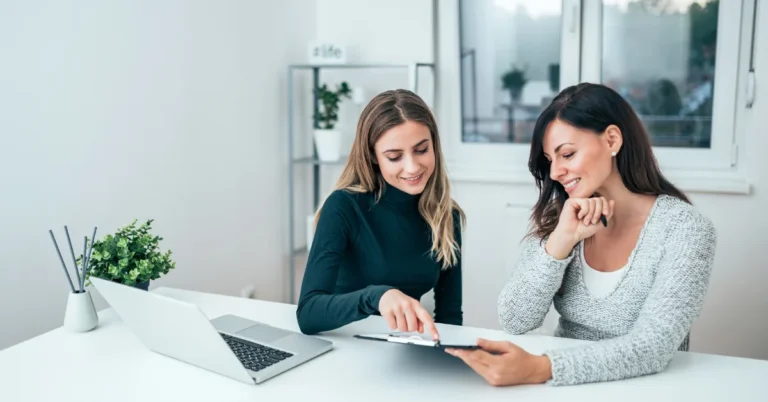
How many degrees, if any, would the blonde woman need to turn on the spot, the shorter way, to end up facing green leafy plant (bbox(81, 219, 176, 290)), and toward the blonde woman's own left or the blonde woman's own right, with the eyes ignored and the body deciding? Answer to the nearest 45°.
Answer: approximately 135° to the blonde woman's own right

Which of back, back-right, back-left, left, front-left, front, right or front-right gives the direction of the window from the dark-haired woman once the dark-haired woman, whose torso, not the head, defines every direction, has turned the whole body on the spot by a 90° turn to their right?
front-right

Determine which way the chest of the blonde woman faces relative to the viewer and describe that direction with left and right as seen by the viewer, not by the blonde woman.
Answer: facing the viewer and to the right of the viewer

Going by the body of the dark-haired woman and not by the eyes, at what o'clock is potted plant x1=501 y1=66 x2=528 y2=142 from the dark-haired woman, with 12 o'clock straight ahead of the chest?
The potted plant is roughly at 4 o'clock from the dark-haired woman.

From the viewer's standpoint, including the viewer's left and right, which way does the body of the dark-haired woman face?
facing the viewer and to the left of the viewer

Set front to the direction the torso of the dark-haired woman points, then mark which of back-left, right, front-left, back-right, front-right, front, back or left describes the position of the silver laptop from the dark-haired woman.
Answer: front

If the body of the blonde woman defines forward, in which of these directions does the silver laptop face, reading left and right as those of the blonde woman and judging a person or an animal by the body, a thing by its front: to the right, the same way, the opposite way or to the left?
to the left

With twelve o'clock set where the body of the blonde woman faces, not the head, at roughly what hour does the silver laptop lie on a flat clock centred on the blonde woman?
The silver laptop is roughly at 3 o'clock from the blonde woman.

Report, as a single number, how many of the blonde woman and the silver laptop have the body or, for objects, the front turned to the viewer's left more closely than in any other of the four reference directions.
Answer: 0

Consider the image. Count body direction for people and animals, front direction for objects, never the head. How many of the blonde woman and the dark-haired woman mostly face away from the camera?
0

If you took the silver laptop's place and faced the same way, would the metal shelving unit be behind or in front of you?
in front

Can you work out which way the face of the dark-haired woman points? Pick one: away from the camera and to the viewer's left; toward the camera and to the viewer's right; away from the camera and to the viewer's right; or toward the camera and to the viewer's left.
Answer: toward the camera and to the viewer's left

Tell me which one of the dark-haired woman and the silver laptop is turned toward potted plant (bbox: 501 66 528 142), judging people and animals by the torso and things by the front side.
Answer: the silver laptop
